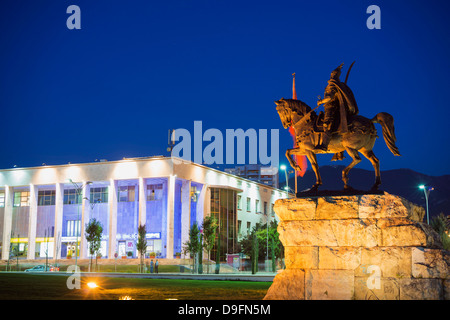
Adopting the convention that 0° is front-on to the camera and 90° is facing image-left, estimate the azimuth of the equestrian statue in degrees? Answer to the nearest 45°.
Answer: approximately 90°
